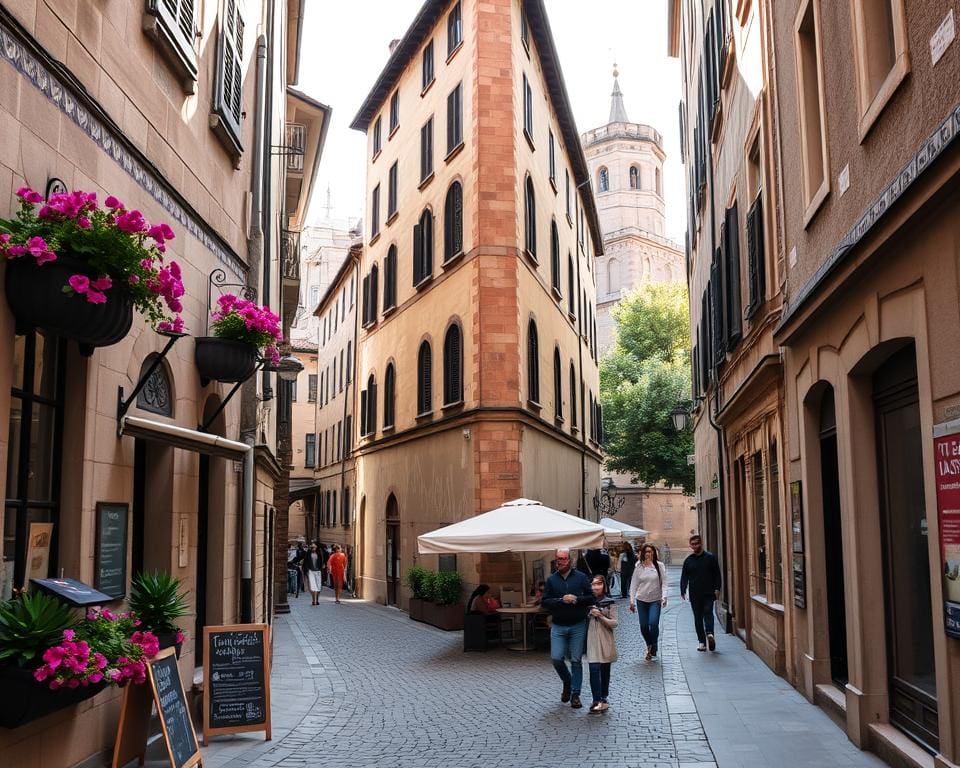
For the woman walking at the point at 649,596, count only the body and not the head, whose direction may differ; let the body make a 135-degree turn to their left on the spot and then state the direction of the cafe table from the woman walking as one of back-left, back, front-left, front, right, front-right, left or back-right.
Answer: left

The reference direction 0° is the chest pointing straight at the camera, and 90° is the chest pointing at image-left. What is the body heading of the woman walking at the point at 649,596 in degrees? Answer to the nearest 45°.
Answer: approximately 0°

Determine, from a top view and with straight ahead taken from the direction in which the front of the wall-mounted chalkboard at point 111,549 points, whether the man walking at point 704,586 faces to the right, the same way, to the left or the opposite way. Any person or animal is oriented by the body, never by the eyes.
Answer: to the right

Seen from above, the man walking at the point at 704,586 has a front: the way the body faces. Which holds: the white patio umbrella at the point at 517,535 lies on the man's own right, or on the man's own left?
on the man's own right

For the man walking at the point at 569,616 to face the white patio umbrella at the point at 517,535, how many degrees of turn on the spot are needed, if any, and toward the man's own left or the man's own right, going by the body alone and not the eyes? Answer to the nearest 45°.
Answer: approximately 180°

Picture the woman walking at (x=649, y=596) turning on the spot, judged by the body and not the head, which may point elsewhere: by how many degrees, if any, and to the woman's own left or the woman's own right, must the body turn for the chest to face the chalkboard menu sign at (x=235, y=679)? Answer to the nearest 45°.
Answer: approximately 45° to the woman's own right
